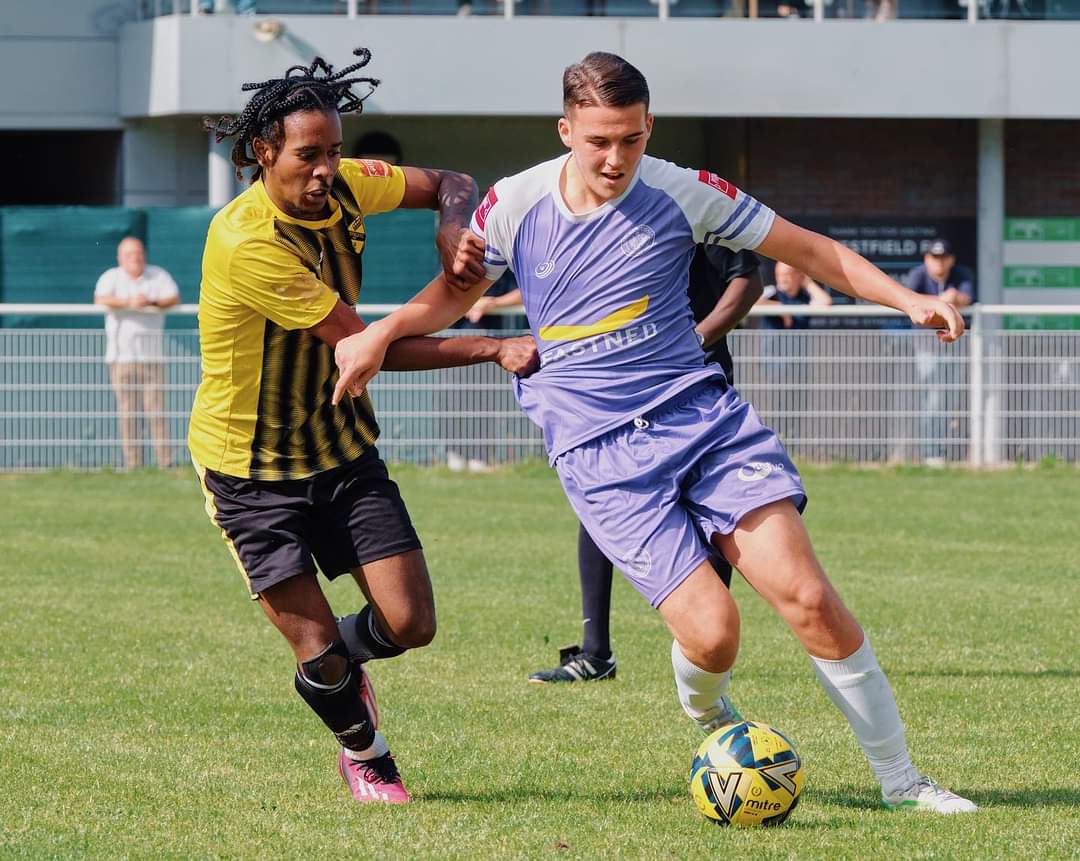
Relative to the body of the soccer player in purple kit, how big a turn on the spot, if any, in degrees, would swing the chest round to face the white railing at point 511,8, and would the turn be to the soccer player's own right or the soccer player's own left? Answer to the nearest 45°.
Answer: approximately 180°

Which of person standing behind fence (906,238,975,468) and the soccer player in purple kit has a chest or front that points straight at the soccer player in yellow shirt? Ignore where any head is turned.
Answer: the person standing behind fence

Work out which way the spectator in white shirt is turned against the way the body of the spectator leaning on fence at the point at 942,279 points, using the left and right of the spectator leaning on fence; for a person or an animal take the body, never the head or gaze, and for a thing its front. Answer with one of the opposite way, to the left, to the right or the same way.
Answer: the same way

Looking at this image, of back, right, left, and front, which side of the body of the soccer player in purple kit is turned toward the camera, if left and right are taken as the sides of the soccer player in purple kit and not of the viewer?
front

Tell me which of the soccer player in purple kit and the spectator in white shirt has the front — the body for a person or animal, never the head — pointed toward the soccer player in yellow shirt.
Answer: the spectator in white shirt

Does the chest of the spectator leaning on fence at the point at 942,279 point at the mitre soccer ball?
yes

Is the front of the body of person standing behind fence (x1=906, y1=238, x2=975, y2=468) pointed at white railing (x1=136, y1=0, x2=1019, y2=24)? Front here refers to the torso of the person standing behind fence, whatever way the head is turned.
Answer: no

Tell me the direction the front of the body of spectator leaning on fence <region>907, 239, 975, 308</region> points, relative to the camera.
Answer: toward the camera

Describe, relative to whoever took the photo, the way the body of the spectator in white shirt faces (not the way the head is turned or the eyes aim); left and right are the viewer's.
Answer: facing the viewer

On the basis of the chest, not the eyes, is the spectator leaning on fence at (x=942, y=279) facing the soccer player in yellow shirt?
yes

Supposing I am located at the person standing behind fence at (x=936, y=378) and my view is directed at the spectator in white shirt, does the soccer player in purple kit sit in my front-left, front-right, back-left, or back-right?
front-left

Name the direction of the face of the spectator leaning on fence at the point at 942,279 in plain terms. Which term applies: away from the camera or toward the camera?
toward the camera

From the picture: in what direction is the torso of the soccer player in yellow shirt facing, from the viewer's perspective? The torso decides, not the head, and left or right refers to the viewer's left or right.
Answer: facing the viewer and to the right of the viewer

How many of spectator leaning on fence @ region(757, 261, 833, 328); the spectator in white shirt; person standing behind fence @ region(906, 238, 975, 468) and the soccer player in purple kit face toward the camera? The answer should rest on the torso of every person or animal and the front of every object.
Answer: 4

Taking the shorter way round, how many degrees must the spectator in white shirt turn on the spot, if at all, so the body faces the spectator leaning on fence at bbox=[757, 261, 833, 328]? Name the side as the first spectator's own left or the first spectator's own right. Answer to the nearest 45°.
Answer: approximately 90° to the first spectator's own left

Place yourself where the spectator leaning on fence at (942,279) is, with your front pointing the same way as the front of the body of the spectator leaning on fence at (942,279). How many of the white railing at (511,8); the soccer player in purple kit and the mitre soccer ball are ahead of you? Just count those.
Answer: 2

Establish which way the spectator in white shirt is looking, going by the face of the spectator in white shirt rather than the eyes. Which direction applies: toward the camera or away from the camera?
toward the camera

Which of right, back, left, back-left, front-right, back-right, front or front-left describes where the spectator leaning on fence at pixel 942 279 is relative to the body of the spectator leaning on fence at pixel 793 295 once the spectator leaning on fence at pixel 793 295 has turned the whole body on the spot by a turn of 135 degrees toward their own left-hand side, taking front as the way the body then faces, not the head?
front-right

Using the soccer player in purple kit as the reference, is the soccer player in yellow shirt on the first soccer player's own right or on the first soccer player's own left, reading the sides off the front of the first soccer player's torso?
on the first soccer player's own right

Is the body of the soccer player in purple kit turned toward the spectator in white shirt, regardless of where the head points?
no
